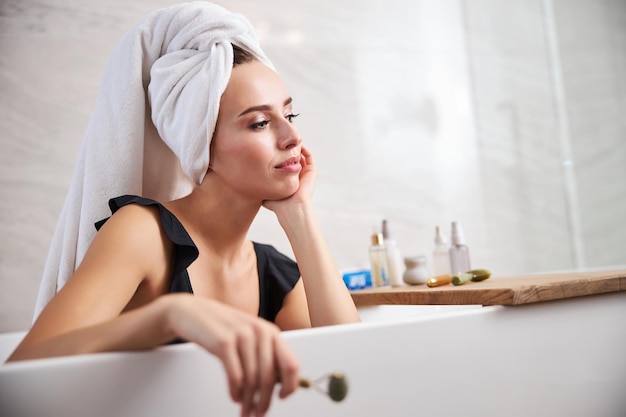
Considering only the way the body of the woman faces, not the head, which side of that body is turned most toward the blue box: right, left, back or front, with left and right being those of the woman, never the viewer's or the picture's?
left

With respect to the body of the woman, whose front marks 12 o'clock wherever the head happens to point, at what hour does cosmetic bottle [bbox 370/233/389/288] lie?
The cosmetic bottle is roughly at 9 o'clock from the woman.

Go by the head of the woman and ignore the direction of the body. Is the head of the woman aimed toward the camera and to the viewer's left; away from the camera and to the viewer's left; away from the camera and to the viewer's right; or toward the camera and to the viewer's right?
toward the camera and to the viewer's right

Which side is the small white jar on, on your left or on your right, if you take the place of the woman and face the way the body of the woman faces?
on your left

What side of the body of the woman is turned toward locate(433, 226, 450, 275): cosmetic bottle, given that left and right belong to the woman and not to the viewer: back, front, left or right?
left
